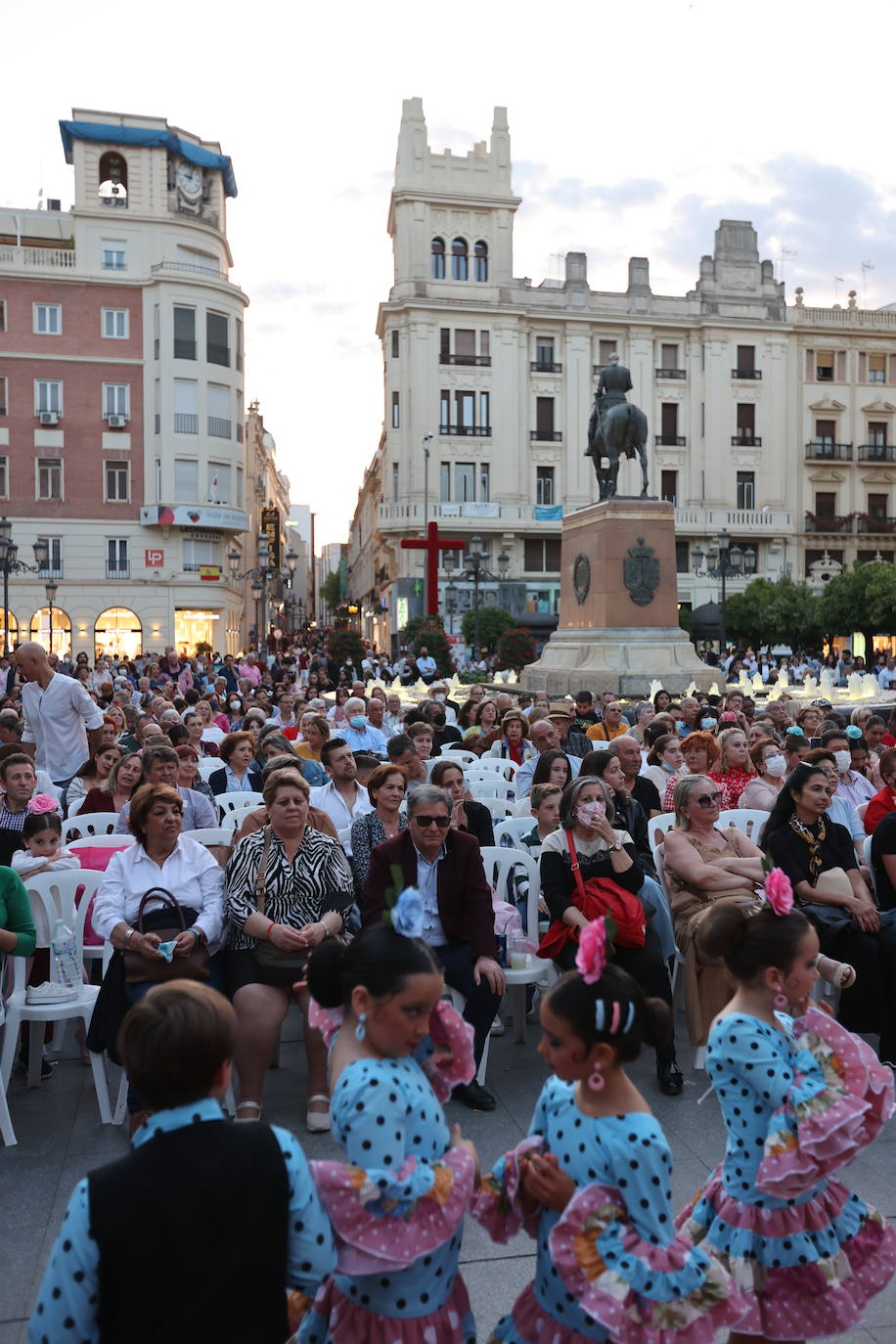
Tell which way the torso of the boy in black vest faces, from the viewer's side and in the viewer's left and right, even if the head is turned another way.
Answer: facing away from the viewer

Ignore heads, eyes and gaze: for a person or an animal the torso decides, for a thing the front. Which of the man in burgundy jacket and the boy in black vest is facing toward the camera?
the man in burgundy jacket

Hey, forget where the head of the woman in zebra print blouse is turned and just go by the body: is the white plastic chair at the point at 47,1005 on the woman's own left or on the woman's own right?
on the woman's own right

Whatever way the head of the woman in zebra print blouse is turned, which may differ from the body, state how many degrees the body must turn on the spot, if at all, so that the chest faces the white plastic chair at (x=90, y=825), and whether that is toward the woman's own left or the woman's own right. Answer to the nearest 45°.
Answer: approximately 135° to the woman's own right

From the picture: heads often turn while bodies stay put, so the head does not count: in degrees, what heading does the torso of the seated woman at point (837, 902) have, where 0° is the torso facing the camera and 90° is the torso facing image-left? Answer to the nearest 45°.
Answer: approximately 315°

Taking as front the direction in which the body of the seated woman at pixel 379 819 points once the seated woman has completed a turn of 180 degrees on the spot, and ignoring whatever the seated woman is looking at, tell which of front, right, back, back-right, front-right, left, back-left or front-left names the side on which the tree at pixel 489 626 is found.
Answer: front-right

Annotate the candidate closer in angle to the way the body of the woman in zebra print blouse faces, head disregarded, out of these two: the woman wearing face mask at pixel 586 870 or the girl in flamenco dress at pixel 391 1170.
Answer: the girl in flamenco dress

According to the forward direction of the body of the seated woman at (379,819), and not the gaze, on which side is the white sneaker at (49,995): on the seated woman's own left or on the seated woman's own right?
on the seated woman's own right

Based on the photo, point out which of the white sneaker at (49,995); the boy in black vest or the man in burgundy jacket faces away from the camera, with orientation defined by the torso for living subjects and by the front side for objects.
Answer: the boy in black vest
